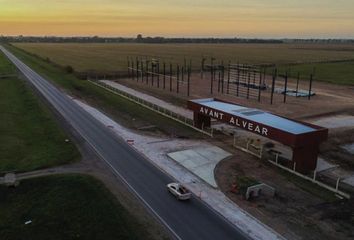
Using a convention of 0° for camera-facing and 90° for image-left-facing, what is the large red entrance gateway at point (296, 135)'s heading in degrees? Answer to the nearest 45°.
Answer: approximately 45°
